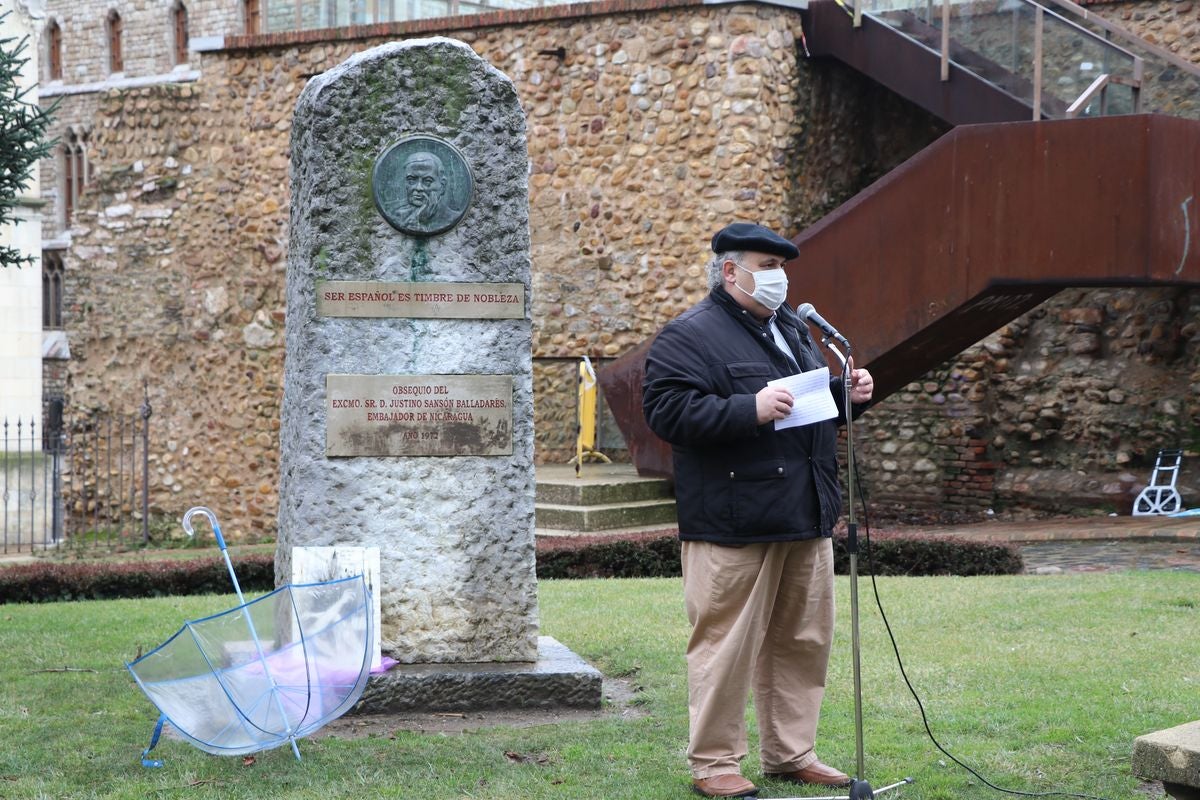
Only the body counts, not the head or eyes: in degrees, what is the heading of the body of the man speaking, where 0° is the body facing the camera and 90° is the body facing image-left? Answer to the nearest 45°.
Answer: approximately 315°

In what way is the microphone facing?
to the viewer's left

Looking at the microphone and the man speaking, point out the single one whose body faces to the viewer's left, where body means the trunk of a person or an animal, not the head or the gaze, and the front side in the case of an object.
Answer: the microphone

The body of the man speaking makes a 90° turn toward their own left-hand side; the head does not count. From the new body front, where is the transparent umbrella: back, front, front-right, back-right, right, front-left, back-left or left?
back-left

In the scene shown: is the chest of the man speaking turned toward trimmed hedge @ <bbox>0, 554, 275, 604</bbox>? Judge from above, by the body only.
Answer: no

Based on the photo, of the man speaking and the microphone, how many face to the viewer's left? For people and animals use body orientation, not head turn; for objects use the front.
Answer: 1

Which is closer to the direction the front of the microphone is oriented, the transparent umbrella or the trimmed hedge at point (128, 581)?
the transparent umbrella

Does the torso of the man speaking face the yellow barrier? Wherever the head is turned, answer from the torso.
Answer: no

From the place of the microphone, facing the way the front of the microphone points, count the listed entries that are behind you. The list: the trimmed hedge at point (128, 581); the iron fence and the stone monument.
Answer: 0

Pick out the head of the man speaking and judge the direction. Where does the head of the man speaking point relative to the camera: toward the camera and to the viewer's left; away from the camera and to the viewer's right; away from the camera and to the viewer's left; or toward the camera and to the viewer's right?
toward the camera and to the viewer's right

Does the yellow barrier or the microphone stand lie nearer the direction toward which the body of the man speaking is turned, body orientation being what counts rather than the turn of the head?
the microphone stand

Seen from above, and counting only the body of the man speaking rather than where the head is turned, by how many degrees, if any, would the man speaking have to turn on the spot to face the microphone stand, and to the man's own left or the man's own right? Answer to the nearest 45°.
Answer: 0° — they already face it

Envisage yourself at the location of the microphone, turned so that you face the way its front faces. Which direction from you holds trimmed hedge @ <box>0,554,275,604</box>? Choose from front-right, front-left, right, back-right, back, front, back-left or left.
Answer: front-right

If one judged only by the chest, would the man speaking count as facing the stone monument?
no

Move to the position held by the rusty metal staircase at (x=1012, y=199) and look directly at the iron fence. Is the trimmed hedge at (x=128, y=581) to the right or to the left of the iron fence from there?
left
